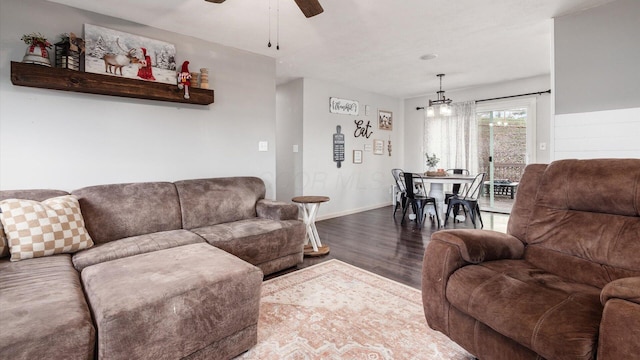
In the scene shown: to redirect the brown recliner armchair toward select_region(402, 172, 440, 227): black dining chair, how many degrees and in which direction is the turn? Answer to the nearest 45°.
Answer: approximately 90° to its right

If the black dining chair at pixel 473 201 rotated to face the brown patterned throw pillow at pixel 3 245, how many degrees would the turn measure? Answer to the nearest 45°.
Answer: approximately 90° to its left

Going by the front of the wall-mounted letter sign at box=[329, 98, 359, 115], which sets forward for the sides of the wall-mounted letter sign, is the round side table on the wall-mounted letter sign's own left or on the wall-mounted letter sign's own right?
on the wall-mounted letter sign's own right

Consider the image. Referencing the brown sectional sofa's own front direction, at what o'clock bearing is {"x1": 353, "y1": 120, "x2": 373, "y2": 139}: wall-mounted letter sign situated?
The wall-mounted letter sign is roughly at 9 o'clock from the brown sectional sofa.

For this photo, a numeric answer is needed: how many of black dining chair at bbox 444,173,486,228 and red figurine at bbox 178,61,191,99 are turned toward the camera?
1

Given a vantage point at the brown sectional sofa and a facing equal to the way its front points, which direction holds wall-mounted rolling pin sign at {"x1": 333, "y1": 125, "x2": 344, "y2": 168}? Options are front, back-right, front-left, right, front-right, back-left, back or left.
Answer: left

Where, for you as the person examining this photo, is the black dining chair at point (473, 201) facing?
facing away from the viewer and to the left of the viewer

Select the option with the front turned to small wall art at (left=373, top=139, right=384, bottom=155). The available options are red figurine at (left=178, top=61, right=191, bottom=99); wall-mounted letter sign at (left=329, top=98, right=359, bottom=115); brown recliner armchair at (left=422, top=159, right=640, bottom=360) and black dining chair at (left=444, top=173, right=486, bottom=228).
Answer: the black dining chair

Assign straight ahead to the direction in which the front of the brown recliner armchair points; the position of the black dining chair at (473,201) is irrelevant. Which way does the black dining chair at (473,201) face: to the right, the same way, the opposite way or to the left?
to the right

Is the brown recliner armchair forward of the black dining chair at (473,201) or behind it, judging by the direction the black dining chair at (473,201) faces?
behind

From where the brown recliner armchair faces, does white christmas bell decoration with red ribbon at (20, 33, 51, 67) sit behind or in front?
in front

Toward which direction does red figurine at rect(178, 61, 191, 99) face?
toward the camera

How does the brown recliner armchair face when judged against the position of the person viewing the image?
facing the viewer and to the left of the viewer

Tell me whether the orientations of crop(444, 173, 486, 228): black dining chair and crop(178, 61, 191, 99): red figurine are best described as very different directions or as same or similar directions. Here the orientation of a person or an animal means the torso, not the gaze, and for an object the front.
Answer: very different directions

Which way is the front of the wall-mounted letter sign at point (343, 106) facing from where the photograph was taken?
facing the viewer and to the right of the viewer
